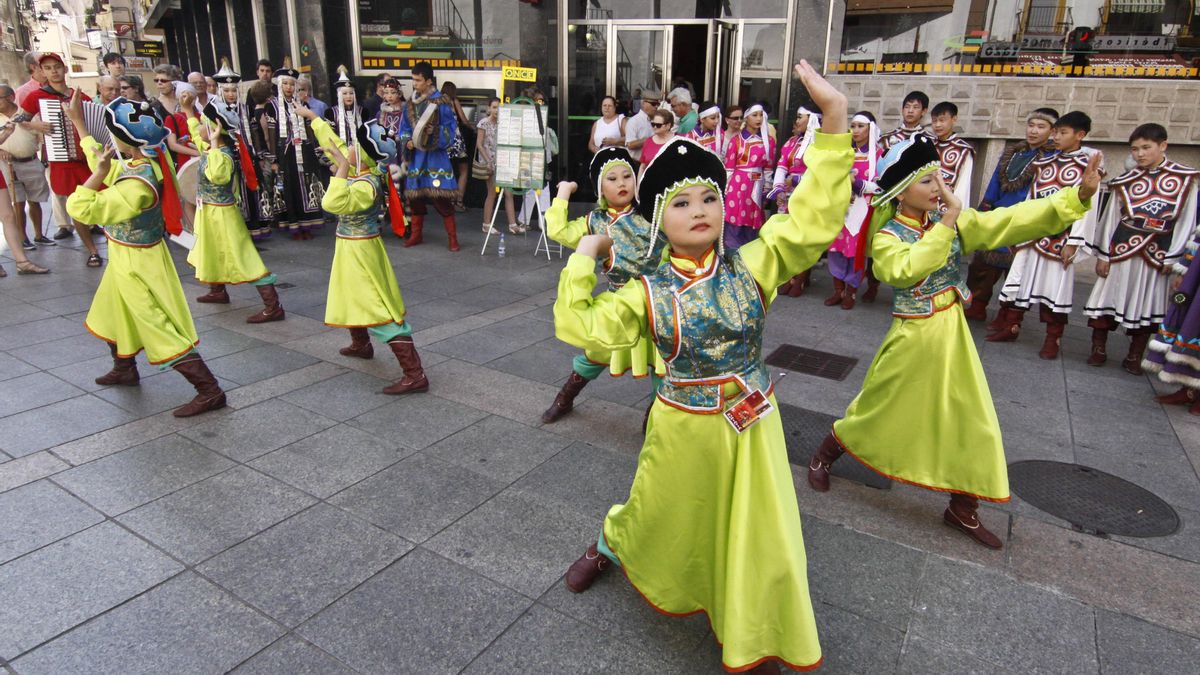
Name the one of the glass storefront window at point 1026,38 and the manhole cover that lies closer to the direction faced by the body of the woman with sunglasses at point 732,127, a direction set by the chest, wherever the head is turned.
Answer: the manhole cover

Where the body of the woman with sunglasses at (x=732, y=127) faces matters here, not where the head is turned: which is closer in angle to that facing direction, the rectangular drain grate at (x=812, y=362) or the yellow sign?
the rectangular drain grate

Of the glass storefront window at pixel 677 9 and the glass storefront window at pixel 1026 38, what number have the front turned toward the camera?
2

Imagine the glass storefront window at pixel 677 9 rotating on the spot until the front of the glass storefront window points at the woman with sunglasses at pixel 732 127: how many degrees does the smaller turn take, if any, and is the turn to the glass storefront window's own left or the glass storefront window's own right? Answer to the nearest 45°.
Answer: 0° — it already faces them

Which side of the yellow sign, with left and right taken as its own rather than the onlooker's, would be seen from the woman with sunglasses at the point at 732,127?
left

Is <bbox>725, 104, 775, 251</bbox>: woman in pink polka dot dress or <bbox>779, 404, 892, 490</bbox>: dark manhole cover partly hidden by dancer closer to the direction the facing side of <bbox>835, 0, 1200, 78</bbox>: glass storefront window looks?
the dark manhole cover partly hidden by dancer

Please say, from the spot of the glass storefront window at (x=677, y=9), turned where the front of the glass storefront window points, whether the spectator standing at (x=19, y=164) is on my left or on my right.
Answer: on my right

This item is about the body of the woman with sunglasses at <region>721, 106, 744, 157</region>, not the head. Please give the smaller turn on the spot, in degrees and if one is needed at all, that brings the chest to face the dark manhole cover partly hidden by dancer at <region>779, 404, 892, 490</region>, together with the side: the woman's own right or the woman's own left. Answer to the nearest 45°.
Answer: approximately 45° to the woman's own right

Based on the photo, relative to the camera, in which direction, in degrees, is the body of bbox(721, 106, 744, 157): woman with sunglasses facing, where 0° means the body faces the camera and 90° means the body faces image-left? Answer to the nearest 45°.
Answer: approximately 315°

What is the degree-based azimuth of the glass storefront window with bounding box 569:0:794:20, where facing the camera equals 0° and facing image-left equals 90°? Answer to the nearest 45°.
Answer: approximately 0°
